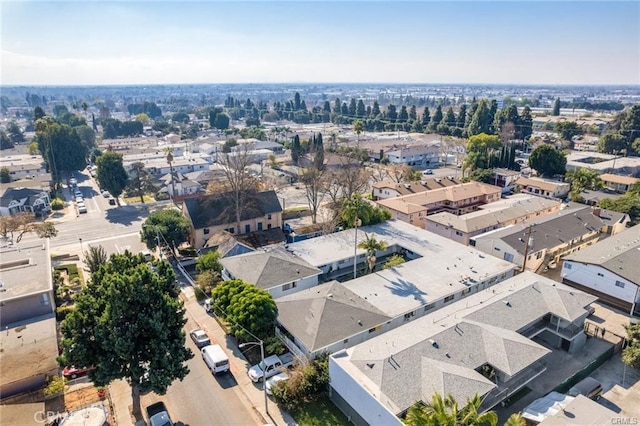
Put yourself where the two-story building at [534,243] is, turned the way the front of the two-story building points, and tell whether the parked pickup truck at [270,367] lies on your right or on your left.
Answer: on your right

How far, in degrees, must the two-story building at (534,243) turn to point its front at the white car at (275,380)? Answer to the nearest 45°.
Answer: approximately 45° to its right

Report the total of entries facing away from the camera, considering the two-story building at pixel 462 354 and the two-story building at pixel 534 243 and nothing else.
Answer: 0
